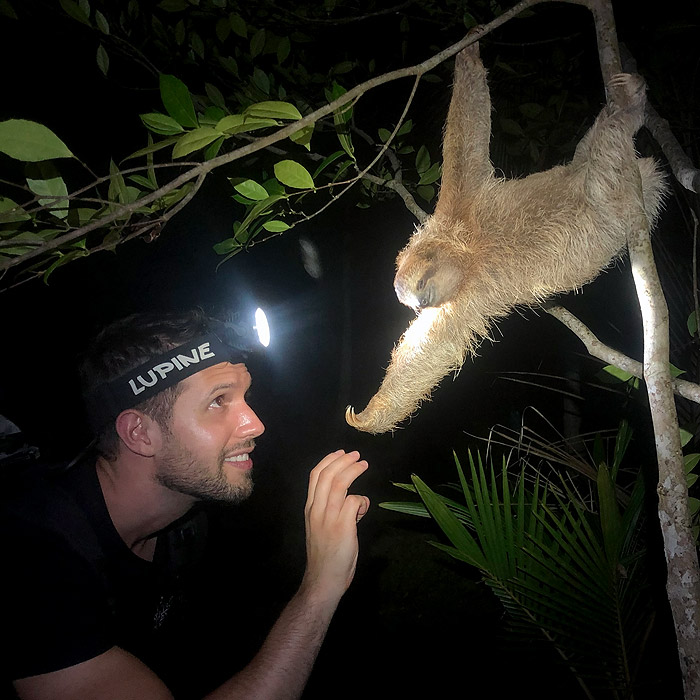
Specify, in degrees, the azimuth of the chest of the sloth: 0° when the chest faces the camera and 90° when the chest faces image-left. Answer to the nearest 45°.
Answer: approximately 90°

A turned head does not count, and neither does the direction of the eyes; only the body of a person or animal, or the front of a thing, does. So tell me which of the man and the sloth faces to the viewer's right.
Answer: the man

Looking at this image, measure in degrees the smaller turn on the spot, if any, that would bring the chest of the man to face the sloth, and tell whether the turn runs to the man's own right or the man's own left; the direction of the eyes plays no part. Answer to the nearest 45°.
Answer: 0° — they already face it

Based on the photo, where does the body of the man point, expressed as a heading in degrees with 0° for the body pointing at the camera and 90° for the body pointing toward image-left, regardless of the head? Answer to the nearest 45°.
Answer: approximately 270°

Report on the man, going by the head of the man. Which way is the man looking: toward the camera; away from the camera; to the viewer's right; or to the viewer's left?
to the viewer's right

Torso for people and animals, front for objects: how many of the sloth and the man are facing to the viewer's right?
1
